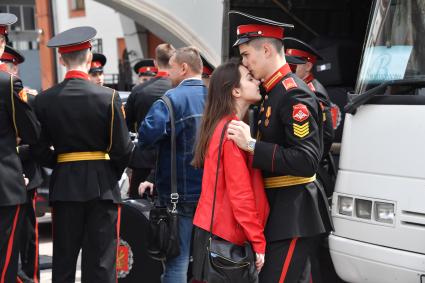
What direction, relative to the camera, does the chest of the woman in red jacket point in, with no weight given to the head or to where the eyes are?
to the viewer's right

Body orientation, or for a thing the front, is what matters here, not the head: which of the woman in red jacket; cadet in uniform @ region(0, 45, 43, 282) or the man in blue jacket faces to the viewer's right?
the woman in red jacket

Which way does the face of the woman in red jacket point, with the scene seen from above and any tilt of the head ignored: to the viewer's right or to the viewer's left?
to the viewer's right

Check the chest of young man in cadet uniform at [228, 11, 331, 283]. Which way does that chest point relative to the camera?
to the viewer's left

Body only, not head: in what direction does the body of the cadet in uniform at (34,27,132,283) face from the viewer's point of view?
away from the camera

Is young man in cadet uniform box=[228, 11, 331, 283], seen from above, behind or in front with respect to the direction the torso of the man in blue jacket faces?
behind
